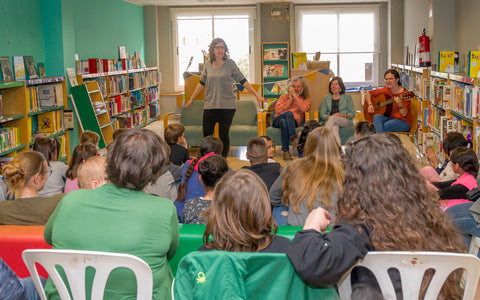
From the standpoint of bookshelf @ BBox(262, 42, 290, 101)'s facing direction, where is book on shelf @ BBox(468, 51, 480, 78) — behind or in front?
in front

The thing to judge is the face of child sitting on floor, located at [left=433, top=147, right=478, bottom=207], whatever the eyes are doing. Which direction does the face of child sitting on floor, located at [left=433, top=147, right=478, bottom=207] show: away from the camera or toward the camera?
away from the camera

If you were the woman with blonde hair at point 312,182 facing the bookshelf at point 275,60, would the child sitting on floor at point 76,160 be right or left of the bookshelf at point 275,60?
left

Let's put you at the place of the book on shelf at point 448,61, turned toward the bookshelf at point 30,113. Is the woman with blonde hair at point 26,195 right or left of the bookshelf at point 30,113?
left

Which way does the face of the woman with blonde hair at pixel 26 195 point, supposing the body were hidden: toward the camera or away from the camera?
away from the camera

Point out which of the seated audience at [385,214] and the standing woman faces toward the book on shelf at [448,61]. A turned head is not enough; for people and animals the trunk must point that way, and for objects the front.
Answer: the seated audience

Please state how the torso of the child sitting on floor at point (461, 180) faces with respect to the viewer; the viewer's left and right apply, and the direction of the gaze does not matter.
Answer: facing away from the viewer and to the left of the viewer

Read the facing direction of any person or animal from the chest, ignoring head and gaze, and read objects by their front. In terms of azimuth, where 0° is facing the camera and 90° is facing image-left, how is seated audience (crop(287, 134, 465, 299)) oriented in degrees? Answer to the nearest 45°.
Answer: approximately 180°

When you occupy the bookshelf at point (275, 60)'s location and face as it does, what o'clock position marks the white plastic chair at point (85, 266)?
The white plastic chair is roughly at 12 o'clock from the bookshelf.

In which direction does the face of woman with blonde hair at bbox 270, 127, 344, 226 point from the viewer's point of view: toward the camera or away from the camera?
away from the camera

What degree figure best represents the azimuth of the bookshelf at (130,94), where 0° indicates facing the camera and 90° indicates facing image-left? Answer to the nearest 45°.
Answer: approximately 315°
